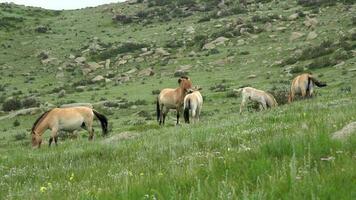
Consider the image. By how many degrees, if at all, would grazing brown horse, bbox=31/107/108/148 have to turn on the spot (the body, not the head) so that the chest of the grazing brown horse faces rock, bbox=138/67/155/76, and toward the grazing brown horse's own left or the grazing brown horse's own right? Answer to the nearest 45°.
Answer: approximately 90° to the grazing brown horse's own right

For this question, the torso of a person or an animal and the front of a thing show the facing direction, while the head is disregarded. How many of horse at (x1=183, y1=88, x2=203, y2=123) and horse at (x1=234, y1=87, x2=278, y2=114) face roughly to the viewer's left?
0

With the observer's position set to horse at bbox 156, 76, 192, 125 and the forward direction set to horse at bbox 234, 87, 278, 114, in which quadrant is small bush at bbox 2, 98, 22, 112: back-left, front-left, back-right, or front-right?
back-left

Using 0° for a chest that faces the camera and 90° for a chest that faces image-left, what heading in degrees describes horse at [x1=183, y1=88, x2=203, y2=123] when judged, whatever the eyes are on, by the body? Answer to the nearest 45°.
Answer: approximately 225°

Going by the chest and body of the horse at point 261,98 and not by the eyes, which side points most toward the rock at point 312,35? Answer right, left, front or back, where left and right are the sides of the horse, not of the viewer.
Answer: left

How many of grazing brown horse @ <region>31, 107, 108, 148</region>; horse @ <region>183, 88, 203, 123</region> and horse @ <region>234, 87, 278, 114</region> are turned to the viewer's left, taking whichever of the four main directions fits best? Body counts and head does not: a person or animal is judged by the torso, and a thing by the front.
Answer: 1

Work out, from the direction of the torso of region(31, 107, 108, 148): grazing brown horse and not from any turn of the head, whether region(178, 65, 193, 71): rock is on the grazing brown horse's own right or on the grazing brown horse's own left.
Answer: on the grazing brown horse's own right

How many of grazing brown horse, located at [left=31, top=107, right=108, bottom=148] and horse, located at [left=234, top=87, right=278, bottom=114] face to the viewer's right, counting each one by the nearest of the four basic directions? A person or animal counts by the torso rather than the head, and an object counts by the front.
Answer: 1

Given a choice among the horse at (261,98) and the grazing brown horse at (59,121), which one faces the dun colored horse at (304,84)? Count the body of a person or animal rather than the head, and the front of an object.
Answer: the horse

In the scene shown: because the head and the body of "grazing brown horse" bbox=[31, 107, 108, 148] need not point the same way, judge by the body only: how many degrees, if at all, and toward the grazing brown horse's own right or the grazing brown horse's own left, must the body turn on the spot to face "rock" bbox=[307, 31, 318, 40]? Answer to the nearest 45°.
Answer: approximately 135° to the grazing brown horse's own right

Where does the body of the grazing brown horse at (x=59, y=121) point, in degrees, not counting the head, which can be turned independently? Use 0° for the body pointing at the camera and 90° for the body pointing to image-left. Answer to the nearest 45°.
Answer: approximately 90°

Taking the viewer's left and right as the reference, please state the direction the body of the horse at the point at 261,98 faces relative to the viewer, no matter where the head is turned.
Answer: facing to the right of the viewer

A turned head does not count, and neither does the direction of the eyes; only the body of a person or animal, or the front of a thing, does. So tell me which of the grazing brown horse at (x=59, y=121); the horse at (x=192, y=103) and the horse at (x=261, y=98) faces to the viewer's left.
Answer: the grazing brown horse
